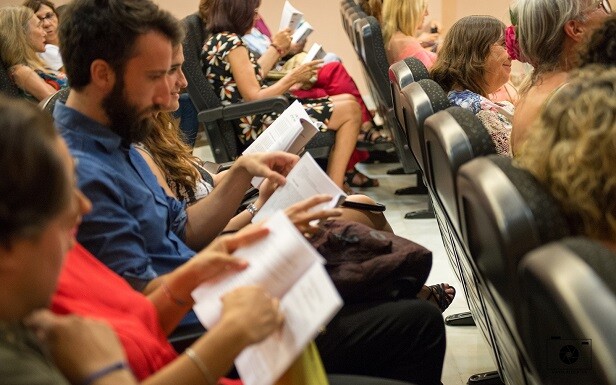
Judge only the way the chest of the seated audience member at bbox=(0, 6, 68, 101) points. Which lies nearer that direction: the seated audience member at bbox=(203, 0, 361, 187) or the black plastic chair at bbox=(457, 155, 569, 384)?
the seated audience member

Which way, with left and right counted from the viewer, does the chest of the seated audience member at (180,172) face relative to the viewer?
facing to the right of the viewer

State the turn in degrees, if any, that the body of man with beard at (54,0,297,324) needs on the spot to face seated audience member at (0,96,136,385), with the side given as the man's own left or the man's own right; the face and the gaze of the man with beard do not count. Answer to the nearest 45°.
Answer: approximately 90° to the man's own right

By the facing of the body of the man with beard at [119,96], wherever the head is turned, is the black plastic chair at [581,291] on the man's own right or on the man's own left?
on the man's own right

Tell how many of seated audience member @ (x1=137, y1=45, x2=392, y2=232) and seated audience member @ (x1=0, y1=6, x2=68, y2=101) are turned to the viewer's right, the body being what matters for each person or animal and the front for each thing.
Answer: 2

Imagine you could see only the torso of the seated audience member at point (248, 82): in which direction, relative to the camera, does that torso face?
to the viewer's right

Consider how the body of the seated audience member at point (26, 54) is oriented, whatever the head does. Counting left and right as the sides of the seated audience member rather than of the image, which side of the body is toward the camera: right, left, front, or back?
right

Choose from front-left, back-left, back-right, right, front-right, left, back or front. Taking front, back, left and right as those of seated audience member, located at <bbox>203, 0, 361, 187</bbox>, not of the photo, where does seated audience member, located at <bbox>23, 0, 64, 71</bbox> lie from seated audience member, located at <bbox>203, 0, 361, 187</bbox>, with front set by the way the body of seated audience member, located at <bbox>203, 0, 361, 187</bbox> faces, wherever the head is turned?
back-left

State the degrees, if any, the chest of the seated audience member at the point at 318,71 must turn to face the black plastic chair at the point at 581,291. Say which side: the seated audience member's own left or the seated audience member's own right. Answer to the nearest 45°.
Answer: approximately 90° to the seated audience member's own right
